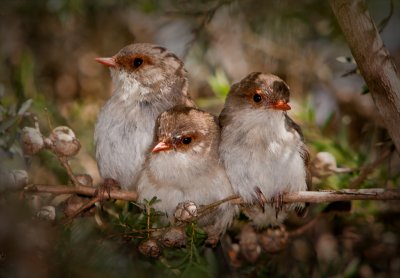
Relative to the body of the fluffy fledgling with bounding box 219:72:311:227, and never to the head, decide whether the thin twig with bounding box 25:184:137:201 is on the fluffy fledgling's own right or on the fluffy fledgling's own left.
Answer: on the fluffy fledgling's own right

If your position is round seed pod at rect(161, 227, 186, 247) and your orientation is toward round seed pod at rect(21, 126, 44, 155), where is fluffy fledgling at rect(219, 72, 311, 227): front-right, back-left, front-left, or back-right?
back-right

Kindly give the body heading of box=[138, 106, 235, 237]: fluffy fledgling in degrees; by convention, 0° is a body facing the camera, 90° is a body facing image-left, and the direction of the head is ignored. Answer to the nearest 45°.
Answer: approximately 45°

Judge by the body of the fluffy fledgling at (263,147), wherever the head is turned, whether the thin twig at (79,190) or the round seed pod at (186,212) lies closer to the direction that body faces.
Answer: the round seed pod

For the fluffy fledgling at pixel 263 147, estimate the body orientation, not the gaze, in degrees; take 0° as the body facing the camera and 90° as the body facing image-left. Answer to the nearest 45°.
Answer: approximately 0°

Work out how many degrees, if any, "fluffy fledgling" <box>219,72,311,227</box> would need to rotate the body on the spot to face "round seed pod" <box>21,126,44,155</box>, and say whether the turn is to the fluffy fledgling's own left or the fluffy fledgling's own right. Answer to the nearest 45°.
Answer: approximately 90° to the fluffy fledgling's own right

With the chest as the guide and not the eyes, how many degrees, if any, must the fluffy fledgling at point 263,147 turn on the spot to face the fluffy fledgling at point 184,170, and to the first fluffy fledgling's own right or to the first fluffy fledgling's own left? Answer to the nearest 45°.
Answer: approximately 90° to the first fluffy fledgling's own right

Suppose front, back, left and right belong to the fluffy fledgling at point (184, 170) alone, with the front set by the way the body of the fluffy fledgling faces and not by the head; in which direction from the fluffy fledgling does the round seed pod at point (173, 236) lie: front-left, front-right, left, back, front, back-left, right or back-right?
front-left
